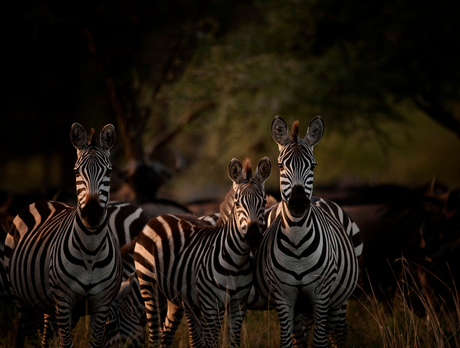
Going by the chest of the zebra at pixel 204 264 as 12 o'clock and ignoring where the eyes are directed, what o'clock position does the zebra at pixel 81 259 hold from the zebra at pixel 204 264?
the zebra at pixel 81 259 is roughly at 4 o'clock from the zebra at pixel 204 264.

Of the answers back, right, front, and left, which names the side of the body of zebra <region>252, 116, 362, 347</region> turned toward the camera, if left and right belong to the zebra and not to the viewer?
front

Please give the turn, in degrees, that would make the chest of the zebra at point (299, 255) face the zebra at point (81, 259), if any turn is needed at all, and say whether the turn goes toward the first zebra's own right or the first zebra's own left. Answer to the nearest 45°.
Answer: approximately 90° to the first zebra's own right

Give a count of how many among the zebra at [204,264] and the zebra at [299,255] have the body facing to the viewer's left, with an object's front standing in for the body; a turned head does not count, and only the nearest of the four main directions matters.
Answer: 0

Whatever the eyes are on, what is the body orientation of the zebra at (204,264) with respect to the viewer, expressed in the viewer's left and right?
facing the viewer and to the right of the viewer

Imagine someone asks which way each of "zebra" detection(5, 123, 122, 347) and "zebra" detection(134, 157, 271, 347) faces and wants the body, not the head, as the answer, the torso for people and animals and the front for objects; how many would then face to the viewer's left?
0

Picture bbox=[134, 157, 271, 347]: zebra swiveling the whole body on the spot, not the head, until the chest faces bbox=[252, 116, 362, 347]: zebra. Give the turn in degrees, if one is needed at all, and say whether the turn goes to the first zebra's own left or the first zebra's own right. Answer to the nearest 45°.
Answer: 0° — it already faces it

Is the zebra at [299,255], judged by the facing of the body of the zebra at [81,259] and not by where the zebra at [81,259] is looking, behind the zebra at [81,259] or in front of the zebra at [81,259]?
in front
